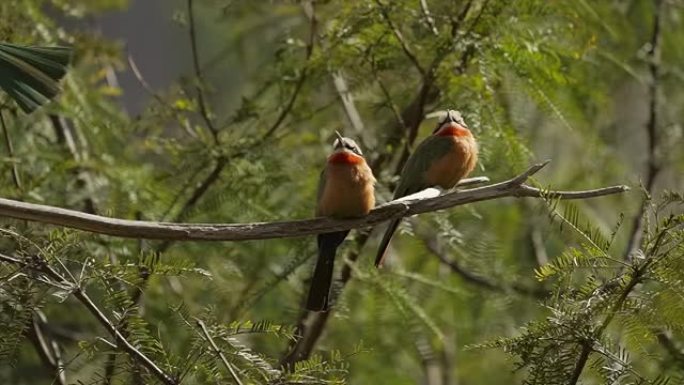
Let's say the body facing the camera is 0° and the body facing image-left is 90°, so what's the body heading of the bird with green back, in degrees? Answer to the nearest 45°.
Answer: approximately 315°

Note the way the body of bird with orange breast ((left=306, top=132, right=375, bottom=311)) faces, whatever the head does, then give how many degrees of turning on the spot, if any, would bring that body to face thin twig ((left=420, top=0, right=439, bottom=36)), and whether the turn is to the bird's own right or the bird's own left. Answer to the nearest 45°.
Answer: approximately 135° to the bird's own left

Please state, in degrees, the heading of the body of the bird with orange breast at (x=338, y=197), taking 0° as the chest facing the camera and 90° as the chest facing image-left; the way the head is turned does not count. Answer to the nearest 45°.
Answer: approximately 0°

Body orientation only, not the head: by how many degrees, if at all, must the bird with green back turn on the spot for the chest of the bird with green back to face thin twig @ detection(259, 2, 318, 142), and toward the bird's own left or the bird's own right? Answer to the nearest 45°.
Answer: approximately 180°
